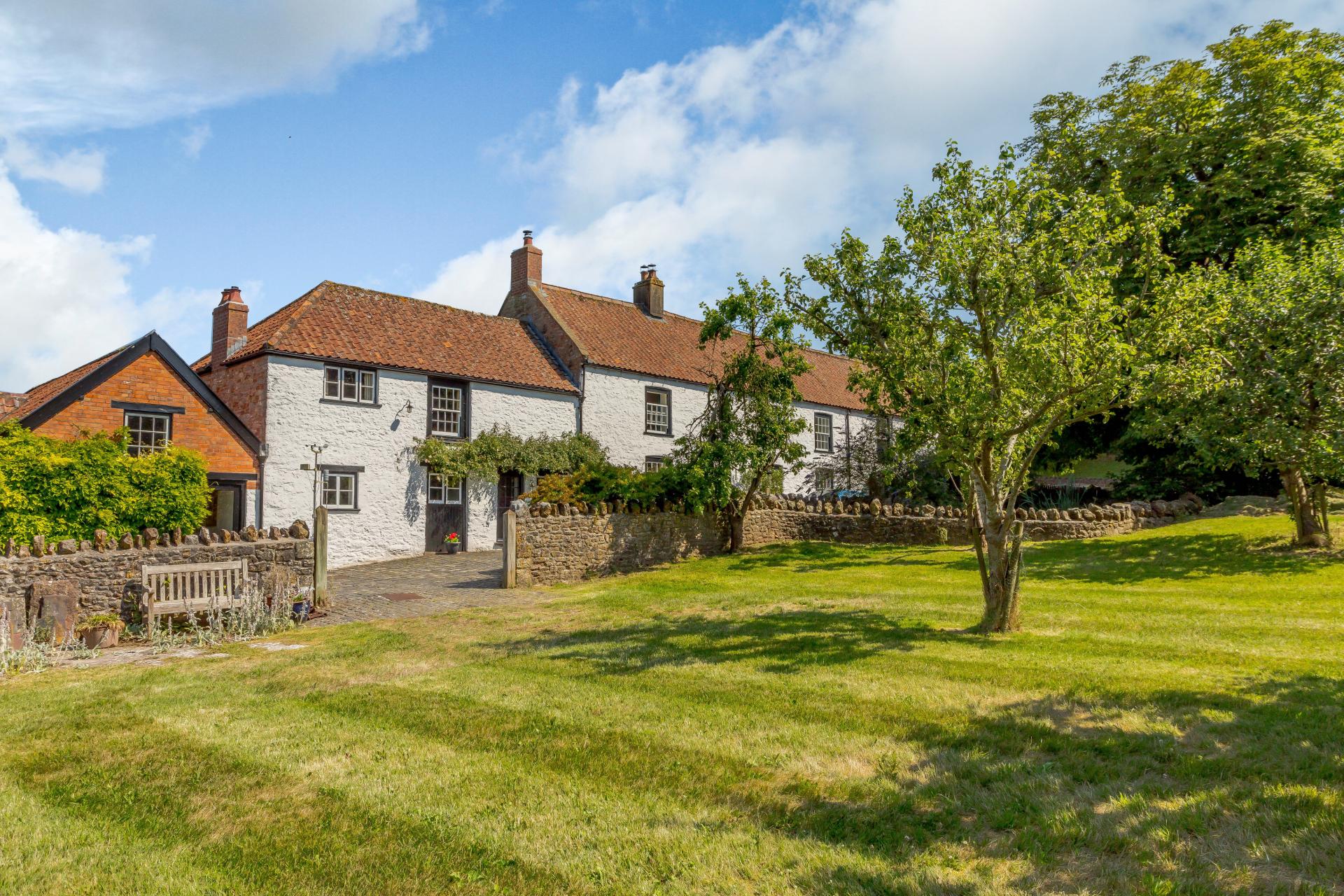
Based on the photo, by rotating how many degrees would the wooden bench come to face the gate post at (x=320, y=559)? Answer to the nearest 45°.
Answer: approximately 135° to its left

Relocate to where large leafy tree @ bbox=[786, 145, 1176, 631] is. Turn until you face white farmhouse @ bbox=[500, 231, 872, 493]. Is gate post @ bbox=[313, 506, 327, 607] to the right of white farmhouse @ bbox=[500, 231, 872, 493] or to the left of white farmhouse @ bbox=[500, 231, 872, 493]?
left

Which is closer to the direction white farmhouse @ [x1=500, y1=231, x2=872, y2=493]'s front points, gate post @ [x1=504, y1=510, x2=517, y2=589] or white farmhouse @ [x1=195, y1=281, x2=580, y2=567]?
the gate post

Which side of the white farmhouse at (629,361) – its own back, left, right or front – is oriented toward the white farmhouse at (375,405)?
right

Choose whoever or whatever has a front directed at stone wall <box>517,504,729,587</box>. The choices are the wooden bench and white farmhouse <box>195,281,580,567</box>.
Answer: the white farmhouse

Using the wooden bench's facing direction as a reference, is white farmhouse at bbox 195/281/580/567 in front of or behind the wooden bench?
behind
